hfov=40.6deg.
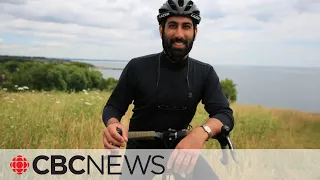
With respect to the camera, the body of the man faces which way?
toward the camera

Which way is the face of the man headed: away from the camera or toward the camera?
toward the camera
